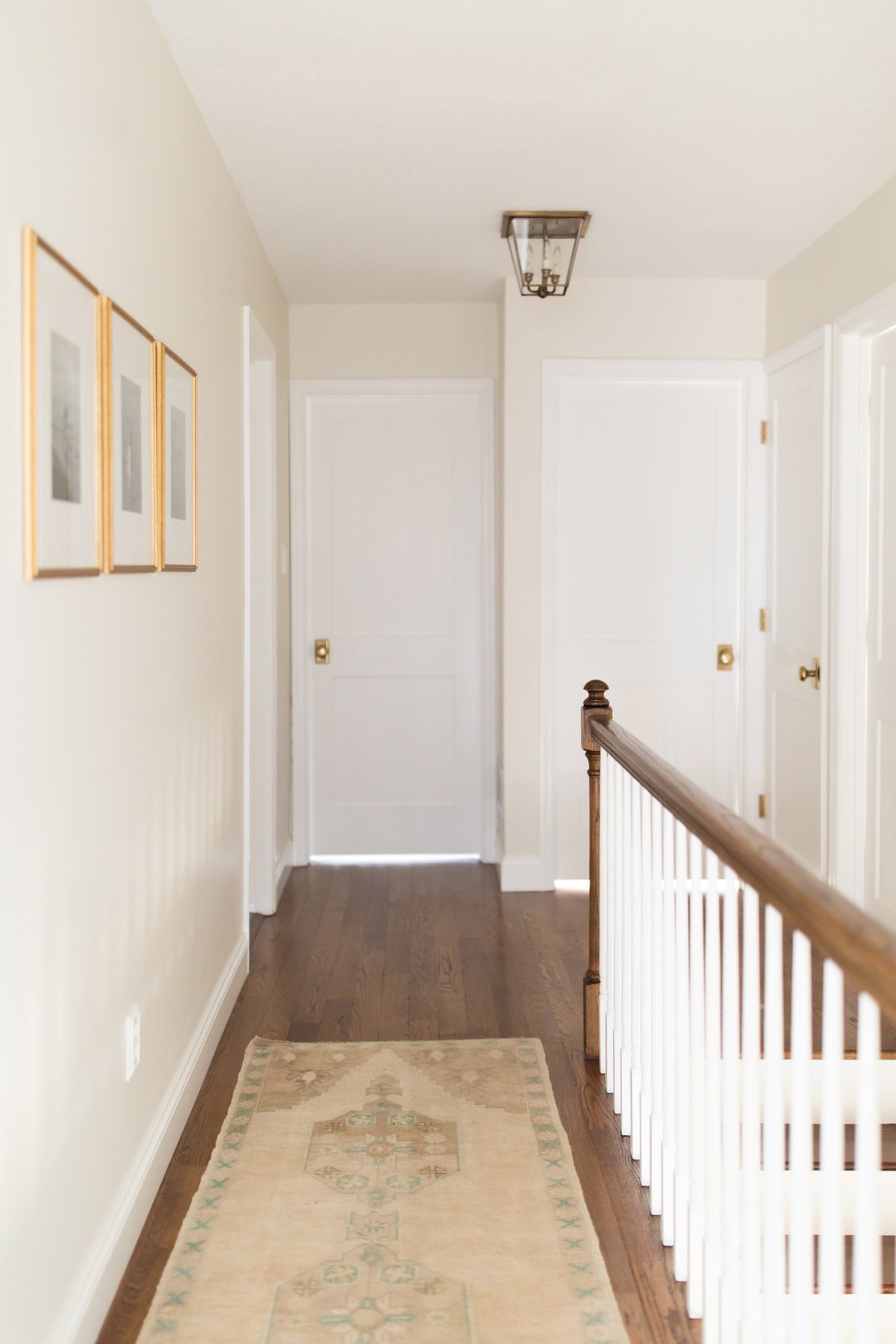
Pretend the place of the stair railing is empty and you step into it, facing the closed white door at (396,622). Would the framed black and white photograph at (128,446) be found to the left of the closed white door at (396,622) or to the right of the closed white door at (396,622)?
left

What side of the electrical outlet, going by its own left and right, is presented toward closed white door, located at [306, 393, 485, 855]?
left

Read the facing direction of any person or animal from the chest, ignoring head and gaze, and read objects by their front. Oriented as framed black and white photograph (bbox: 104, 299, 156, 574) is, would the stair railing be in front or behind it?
in front

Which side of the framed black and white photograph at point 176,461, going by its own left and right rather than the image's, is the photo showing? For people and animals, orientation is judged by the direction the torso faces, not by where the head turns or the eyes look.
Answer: right

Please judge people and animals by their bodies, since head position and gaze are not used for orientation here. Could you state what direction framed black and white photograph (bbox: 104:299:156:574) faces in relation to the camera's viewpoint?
facing to the right of the viewer

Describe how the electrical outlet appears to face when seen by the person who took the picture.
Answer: facing to the right of the viewer

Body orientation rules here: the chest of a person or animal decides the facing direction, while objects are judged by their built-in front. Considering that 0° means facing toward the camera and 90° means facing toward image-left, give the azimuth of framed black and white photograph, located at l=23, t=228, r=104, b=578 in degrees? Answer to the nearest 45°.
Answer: approximately 270°
